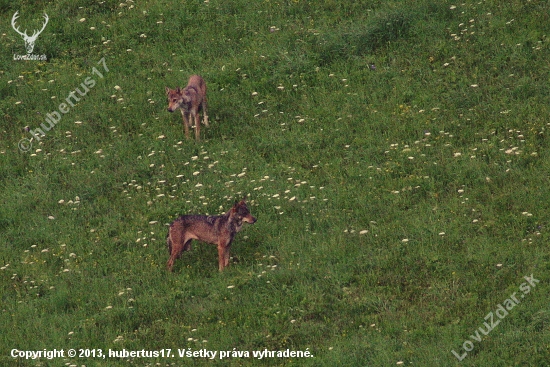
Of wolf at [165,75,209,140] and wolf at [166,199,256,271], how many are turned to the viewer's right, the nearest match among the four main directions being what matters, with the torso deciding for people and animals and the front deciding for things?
1

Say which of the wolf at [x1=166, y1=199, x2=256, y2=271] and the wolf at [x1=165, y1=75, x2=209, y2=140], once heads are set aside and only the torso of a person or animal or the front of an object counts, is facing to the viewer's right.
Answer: the wolf at [x1=166, y1=199, x2=256, y2=271]

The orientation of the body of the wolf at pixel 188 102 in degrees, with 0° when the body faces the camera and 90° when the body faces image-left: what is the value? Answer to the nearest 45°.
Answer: approximately 45°

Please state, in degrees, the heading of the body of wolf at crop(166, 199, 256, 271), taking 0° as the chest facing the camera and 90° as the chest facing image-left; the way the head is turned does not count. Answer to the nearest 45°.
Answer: approximately 270°
